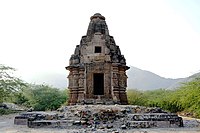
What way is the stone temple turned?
toward the camera

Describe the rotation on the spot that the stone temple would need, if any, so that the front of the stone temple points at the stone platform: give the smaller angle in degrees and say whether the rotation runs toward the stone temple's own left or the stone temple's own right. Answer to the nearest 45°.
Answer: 0° — it already faces it
